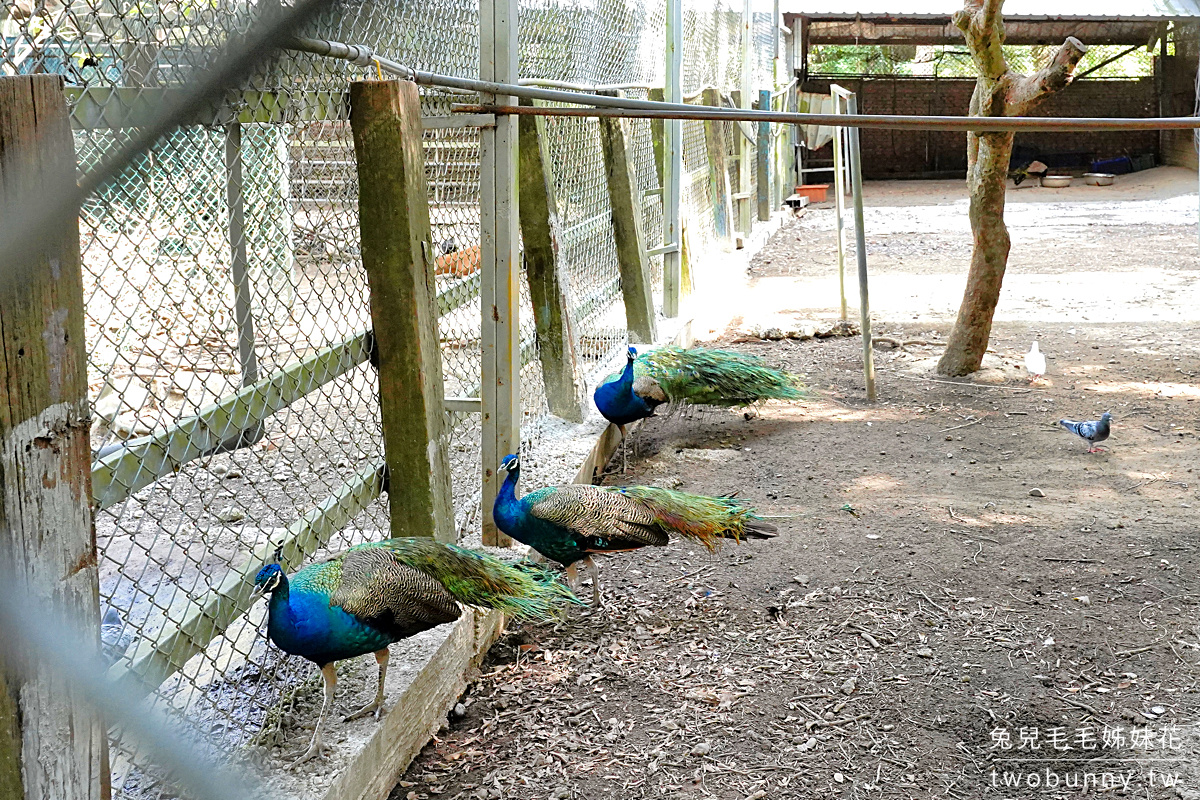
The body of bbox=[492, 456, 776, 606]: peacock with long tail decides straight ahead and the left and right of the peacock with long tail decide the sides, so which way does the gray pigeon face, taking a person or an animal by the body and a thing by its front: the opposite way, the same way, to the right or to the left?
the opposite way

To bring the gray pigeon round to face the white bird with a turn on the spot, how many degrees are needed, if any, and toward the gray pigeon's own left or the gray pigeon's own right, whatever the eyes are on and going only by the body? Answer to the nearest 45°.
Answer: approximately 90° to the gray pigeon's own left

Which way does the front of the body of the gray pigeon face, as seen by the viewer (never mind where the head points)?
to the viewer's right

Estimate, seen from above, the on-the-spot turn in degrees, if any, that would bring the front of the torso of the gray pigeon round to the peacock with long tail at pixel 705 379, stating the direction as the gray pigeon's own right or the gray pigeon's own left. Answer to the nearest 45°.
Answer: approximately 180°

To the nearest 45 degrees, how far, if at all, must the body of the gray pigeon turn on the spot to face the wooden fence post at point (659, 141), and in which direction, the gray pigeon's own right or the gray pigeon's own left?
approximately 135° to the gray pigeon's own left

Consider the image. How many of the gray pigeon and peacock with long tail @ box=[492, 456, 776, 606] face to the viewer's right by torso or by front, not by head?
1

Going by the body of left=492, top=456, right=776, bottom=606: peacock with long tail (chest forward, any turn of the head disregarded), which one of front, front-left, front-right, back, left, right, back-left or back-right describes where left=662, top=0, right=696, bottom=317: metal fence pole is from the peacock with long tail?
right

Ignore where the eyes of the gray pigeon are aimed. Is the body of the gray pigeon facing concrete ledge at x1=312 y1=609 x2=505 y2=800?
no

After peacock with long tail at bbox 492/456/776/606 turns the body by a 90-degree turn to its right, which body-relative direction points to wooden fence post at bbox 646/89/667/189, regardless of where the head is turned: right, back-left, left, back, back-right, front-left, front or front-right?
front

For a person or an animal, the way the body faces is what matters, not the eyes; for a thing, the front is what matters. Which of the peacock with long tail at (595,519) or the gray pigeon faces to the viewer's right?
the gray pigeon

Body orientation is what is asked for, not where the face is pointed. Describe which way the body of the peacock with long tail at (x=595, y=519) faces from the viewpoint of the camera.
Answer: to the viewer's left
